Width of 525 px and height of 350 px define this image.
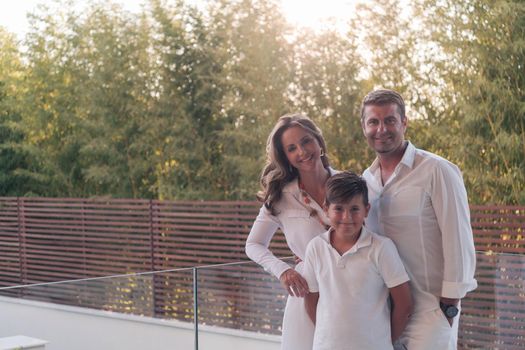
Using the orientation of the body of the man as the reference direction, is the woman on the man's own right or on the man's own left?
on the man's own right

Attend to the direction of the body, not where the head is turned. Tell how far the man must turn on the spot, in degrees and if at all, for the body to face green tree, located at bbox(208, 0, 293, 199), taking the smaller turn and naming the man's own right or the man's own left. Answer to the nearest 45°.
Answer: approximately 135° to the man's own right

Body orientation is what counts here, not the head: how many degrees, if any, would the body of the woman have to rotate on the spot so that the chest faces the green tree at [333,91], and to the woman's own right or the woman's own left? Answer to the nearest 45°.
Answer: approximately 135° to the woman's own left

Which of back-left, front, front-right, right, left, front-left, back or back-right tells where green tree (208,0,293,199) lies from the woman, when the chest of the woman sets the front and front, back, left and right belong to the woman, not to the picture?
back-left

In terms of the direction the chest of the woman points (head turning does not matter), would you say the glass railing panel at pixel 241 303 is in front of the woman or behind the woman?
behind

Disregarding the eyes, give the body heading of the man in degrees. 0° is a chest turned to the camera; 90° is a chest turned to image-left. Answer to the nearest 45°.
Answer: approximately 45°

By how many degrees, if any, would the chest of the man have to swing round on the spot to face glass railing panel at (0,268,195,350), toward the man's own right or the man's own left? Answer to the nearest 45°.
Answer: approximately 90° to the man's own right

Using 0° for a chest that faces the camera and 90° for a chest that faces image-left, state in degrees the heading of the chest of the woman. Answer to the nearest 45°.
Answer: approximately 315°
